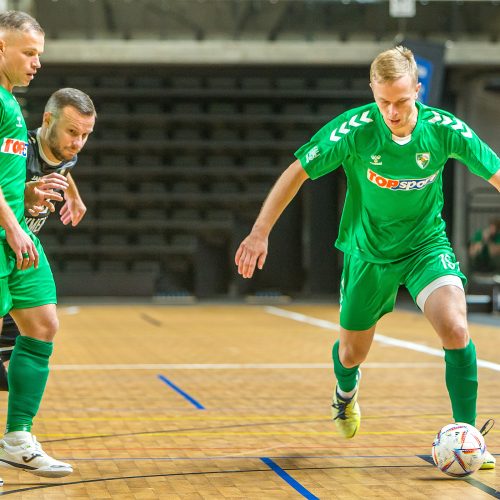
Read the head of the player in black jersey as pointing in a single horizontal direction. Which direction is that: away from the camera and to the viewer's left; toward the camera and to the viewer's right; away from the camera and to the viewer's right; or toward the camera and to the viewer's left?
toward the camera and to the viewer's right

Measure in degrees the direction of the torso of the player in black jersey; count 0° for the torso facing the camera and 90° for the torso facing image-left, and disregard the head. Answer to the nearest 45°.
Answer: approximately 315°

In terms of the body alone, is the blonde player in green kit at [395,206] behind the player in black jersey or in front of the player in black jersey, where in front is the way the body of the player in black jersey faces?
in front

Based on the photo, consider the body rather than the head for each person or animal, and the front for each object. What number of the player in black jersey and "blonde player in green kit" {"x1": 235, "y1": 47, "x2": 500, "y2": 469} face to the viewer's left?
0

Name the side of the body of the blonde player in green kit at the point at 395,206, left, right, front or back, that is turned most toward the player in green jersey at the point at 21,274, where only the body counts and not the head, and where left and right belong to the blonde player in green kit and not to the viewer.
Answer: right

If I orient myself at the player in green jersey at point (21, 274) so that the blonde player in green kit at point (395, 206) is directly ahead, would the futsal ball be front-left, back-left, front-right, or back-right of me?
front-right

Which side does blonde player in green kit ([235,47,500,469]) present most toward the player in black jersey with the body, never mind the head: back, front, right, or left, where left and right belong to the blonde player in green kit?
right

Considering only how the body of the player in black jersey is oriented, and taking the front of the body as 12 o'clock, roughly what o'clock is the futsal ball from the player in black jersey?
The futsal ball is roughly at 11 o'clock from the player in black jersey.

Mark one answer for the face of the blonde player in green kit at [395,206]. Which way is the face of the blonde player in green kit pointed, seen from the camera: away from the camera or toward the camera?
toward the camera

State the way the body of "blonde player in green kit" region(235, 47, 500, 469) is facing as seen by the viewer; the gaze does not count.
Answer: toward the camera
